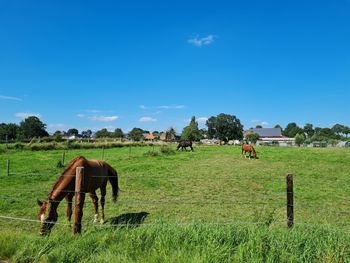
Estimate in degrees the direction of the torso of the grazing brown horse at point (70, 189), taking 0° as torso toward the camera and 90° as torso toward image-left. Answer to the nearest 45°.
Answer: approximately 45°

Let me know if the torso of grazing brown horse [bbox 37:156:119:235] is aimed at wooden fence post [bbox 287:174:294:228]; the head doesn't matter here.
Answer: no

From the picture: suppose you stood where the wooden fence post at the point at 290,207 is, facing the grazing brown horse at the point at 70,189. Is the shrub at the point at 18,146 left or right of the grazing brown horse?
right

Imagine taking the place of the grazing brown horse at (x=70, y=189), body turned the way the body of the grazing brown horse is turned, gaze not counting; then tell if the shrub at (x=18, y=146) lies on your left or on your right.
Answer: on your right
